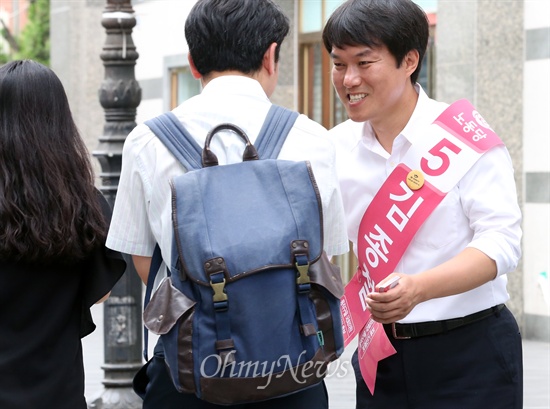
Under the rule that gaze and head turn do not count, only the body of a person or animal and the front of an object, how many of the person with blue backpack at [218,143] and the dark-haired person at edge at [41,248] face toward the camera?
0

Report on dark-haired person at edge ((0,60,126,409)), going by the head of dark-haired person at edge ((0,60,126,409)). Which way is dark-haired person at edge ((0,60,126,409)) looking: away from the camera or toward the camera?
away from the camera

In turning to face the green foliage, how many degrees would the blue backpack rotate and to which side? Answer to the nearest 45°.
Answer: approximately 180°

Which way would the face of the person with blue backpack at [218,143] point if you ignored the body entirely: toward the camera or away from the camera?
away from the camera

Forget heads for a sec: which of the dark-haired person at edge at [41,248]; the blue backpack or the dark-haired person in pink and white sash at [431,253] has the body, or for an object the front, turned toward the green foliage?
the dark-haired person at edge at [41,248]

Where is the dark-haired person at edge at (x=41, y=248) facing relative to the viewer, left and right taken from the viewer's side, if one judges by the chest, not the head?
facing away from the viewer

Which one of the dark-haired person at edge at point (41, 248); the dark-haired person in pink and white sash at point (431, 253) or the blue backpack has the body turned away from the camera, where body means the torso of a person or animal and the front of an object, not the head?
the dark-haired person at edge at point (41, 248)

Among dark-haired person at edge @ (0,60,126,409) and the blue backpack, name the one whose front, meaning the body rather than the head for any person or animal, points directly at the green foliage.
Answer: the dark-haired person at edge

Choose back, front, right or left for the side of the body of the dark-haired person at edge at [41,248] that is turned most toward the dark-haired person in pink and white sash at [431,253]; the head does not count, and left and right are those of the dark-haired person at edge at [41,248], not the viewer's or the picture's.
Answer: right

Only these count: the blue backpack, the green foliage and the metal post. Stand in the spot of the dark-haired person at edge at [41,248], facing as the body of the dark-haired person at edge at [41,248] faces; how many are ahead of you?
2

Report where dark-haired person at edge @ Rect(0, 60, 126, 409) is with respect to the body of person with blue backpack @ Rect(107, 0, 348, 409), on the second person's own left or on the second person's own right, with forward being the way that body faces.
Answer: on the second person's own left

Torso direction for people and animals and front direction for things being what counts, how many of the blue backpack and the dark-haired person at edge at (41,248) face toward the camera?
1

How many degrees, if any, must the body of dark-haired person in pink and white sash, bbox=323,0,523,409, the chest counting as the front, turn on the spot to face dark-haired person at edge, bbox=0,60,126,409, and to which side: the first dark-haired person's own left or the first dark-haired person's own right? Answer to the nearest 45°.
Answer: approximately 45° to the first dark-haired person's own right

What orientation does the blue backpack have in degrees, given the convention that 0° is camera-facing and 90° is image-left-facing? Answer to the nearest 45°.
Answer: approximately 0°

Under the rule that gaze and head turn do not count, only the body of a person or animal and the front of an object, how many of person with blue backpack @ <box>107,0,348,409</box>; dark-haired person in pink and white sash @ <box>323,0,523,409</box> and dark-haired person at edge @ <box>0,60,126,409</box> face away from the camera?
2

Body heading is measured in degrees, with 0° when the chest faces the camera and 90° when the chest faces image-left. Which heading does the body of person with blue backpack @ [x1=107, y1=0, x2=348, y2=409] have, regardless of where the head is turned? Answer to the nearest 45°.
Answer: approximately 180°

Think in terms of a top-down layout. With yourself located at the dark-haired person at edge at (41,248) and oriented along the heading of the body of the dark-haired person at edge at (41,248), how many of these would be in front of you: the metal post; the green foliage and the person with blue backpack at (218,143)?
2
